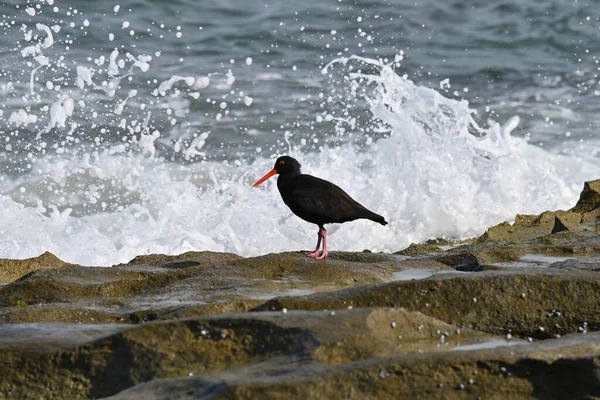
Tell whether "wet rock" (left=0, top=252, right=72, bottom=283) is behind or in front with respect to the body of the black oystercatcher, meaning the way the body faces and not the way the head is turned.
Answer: in front

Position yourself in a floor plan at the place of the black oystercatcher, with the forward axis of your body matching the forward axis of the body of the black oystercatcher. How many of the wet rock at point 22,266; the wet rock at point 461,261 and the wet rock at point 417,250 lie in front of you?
1

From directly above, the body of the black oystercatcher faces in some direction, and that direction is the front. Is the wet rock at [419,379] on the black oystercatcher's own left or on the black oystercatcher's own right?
on the black oystercatcher's own left

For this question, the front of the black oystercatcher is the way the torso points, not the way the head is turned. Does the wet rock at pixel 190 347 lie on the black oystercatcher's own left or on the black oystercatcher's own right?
on the black oystercatcher's own left

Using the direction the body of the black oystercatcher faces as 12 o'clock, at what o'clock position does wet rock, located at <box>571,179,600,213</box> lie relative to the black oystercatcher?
The wet rock is roughly at 5 o'clock from the black oystercatcher.

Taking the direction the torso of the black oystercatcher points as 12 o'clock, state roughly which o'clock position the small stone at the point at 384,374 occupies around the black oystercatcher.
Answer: The small stone is roughly at 9 o'clock from the black oystercatcher.

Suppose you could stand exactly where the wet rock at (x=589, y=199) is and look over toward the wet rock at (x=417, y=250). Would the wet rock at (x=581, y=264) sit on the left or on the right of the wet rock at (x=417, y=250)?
left

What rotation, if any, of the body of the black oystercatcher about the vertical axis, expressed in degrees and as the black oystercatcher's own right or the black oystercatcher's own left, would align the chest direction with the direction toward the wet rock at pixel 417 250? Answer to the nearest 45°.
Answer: approximately 180°

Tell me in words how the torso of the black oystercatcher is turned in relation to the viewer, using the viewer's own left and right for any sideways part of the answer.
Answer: facing to the left of the viewer

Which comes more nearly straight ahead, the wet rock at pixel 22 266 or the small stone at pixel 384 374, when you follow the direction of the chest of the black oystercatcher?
the wet rock
